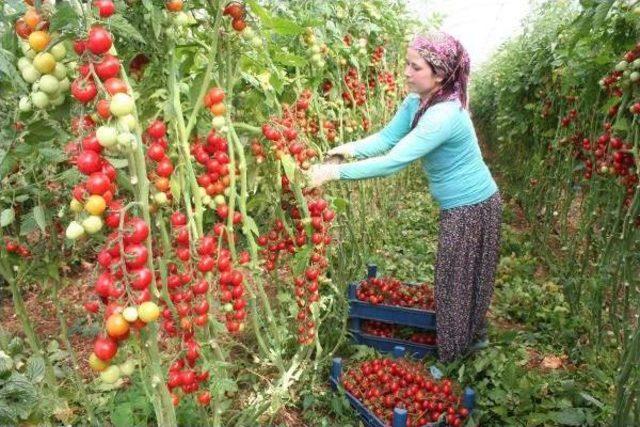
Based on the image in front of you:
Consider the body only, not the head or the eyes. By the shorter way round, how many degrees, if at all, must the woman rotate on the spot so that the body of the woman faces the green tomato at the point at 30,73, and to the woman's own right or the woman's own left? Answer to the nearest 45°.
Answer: approximately 45° to the woman's own left

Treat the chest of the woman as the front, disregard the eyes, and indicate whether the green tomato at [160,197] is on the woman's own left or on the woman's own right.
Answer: on the woman's own left

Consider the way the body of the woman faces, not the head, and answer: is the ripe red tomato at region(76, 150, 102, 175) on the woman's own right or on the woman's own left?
on the woman's own left

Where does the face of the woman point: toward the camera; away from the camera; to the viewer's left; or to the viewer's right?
to the viewer's left

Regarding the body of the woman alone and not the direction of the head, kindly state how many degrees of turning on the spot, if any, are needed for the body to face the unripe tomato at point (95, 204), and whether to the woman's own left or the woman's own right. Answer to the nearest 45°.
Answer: approximately 45° to the woman's own left

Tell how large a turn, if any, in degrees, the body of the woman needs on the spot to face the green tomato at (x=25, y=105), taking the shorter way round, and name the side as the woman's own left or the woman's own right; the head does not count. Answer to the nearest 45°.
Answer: approximately 45° to the woman's own left

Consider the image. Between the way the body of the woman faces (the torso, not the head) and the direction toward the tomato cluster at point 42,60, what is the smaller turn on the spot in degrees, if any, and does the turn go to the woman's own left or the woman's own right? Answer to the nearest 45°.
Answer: approximately 45° to the woman's own left

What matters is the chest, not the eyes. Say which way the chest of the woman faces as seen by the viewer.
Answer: to the viewer's left

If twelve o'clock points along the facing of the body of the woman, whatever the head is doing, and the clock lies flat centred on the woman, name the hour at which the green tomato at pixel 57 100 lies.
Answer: The green tomato is roughly at 10 o'clock from the woman.
